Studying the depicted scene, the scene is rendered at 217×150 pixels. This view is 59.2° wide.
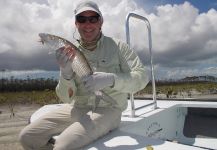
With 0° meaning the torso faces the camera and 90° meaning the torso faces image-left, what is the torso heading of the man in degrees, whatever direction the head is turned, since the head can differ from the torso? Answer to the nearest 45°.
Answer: approximately 45°
